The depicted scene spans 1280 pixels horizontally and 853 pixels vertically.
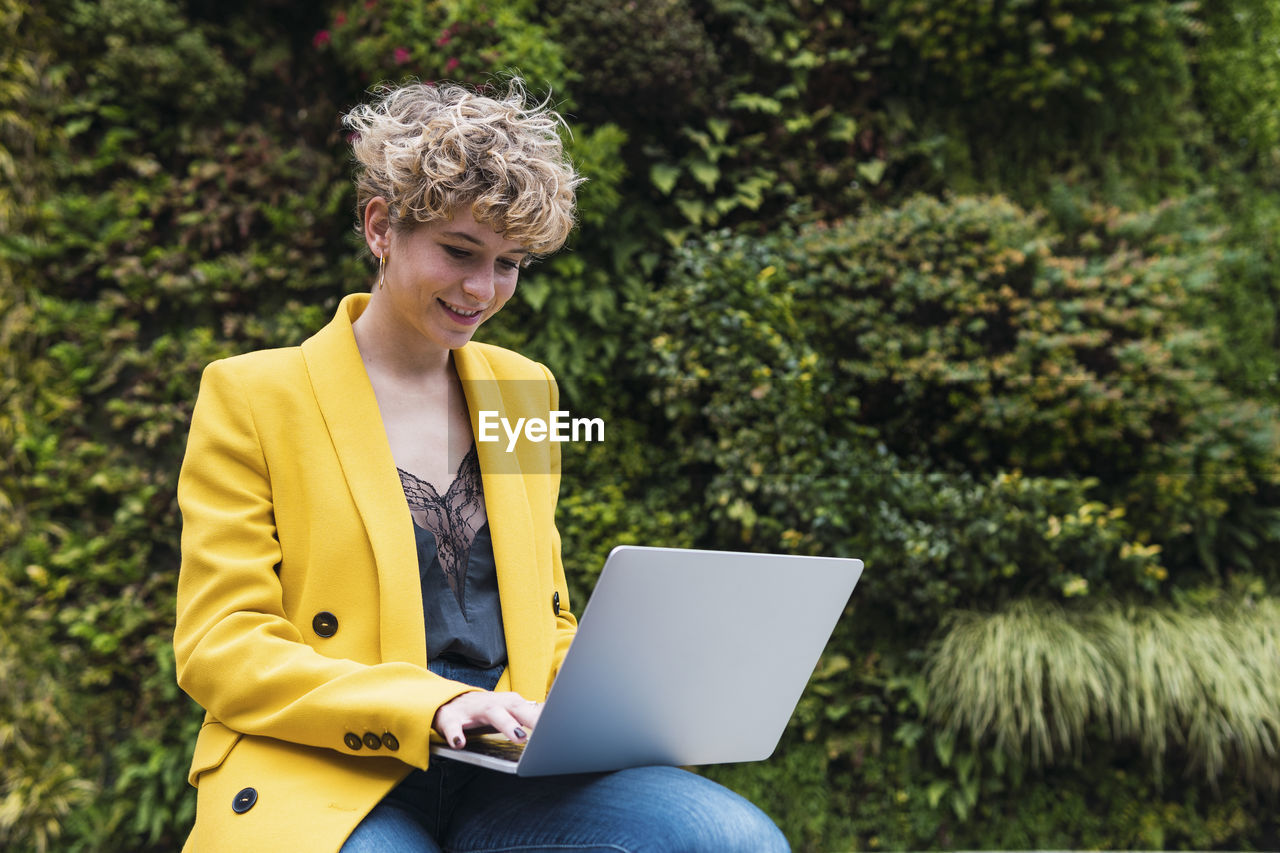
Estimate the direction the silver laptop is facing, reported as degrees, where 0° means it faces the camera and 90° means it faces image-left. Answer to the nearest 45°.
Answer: approximately 135°

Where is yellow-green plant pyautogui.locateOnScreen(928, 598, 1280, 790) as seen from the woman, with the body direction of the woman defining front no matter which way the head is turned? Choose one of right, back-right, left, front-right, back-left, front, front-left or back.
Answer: left

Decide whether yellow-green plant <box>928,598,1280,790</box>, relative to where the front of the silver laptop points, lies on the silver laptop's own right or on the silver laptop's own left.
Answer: on the silver laptop's own right

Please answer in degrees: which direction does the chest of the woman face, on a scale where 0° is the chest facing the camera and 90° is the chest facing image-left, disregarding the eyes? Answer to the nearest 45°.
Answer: approximately 315°

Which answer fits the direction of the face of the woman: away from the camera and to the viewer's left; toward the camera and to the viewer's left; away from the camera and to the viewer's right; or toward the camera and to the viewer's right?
toward the camera and to the viewer's right
